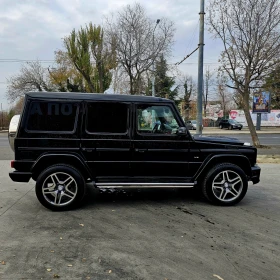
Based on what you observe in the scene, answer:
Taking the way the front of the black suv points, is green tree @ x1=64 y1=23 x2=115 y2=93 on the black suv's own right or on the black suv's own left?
on the black suv's own left

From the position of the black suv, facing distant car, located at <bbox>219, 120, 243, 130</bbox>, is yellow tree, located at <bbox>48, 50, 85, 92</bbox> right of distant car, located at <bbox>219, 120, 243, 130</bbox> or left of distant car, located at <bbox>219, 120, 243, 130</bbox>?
left

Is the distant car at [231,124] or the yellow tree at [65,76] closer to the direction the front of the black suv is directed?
the distant car

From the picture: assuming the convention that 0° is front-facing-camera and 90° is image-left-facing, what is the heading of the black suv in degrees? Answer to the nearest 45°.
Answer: approximately 270°

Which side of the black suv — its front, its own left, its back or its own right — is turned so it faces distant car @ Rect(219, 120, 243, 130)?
left

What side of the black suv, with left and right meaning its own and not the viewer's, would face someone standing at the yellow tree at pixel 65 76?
left

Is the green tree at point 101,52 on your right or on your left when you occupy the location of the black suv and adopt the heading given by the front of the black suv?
on your left
